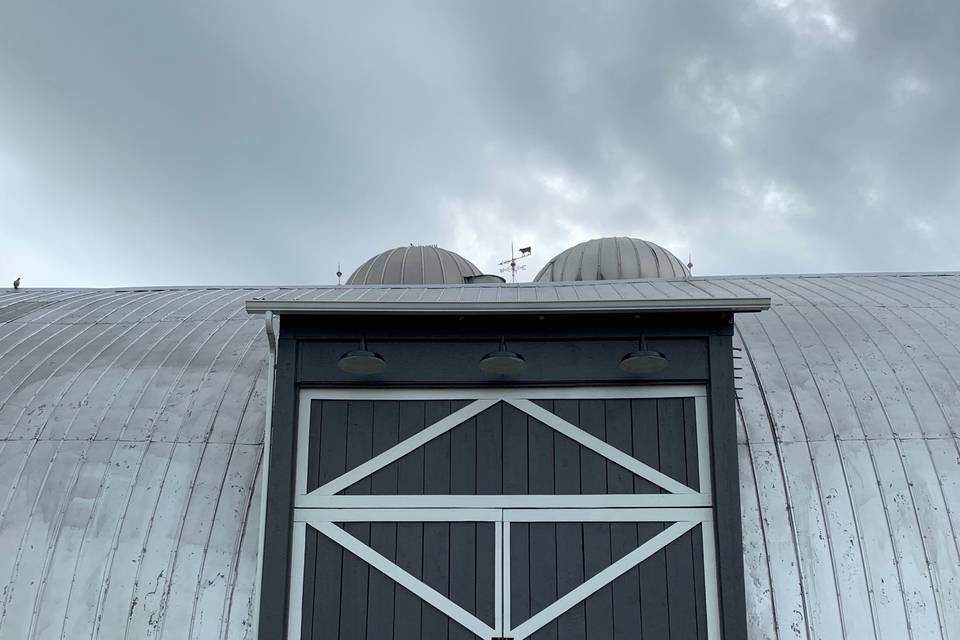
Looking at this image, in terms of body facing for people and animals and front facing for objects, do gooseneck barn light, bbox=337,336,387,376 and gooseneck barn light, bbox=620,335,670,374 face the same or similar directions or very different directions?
same or similar directions

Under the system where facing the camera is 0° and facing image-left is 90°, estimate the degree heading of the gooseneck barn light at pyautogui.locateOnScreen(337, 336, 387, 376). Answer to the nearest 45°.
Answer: approximately 0°

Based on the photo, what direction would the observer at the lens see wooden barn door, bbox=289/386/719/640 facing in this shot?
facing the viewer

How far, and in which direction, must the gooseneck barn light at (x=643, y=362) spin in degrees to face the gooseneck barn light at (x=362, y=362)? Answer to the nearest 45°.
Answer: approximately 90° to its right

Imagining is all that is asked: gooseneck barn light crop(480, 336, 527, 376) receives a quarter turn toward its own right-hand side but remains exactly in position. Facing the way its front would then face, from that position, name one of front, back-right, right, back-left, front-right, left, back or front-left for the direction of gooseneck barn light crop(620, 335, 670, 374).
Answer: back

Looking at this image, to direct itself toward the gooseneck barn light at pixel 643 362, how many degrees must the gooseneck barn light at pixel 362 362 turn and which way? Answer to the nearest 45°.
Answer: approximately 90° to its left

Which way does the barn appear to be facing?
toward the camera

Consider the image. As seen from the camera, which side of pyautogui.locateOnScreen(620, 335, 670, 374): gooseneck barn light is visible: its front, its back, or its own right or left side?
front

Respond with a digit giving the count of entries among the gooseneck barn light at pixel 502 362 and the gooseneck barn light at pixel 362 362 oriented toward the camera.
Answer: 2

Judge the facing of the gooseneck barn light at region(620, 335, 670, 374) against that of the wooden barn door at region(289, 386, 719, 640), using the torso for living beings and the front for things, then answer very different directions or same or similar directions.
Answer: same or similar directions

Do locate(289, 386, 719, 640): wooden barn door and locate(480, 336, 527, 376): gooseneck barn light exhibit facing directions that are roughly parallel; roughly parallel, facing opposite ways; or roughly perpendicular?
roughly parallel
